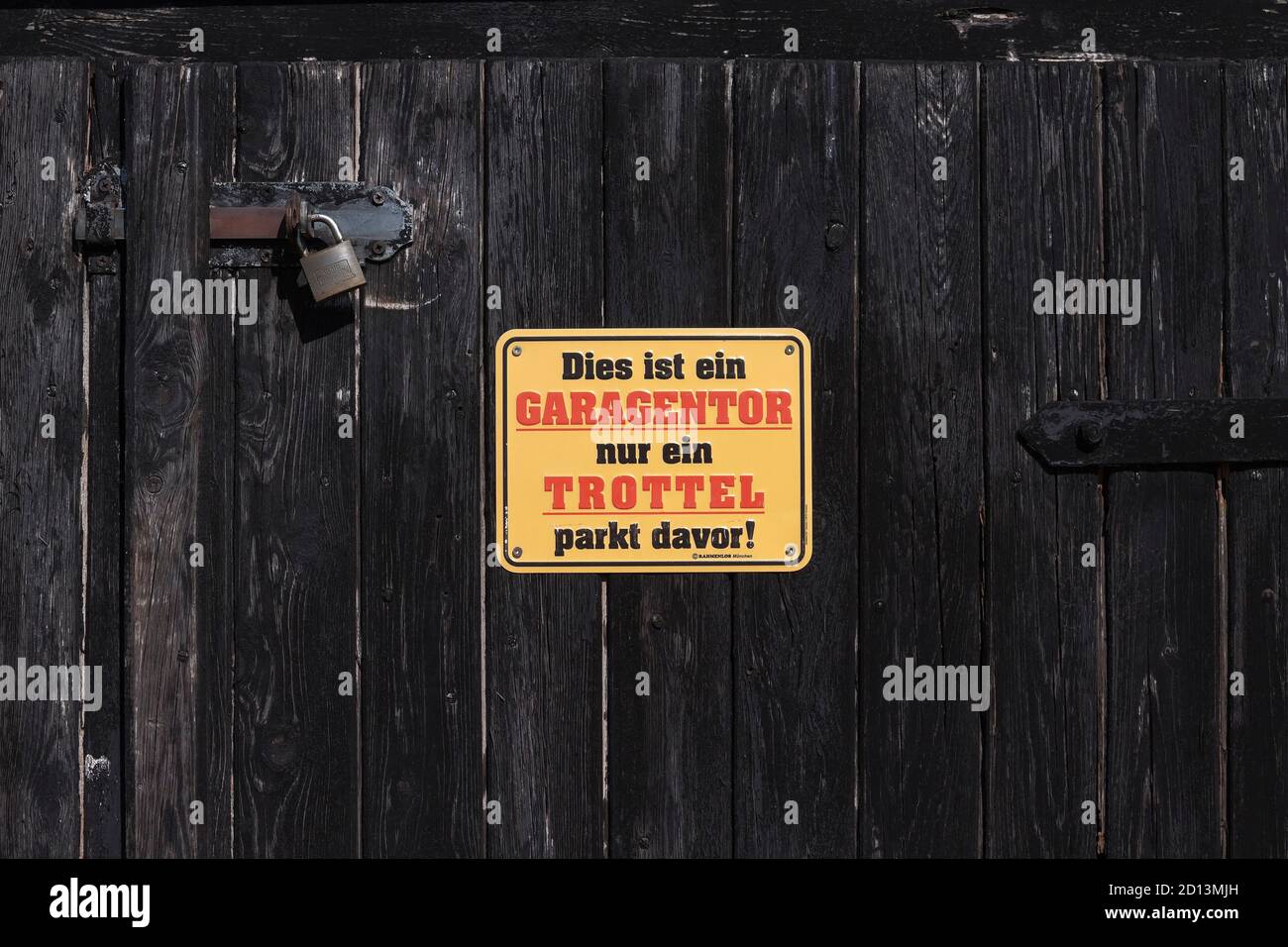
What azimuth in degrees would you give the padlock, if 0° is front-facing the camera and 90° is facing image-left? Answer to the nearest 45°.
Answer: approximately 0°
